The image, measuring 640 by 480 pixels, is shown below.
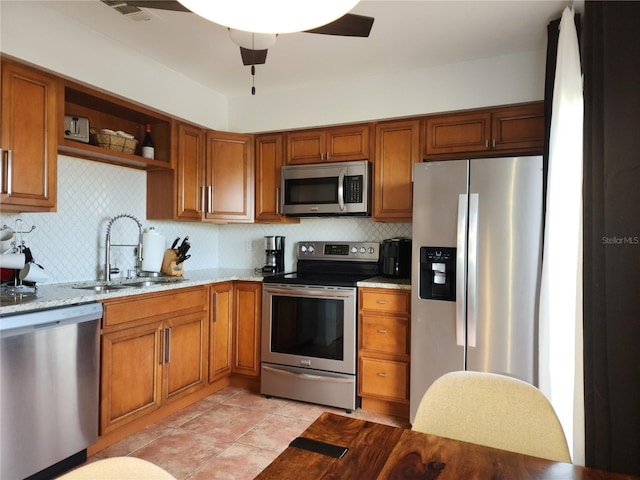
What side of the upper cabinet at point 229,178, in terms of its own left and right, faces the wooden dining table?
front

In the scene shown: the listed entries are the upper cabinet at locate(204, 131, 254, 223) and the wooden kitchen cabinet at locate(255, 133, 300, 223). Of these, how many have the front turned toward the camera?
2

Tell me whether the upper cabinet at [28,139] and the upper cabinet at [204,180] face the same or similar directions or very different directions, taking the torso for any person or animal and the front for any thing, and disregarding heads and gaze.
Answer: same or similar directions

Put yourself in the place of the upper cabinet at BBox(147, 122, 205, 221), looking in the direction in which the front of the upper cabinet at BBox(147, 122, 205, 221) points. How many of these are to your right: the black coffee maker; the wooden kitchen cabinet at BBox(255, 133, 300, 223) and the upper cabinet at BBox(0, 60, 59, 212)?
1

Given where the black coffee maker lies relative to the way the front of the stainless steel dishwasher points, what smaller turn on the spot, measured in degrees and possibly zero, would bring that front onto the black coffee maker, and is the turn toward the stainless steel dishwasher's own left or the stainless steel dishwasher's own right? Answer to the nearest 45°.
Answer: approximately 90° to the stainless steel dishwasher's own left

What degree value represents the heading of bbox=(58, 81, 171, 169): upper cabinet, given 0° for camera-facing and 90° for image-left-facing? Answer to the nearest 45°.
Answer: approximately 315°

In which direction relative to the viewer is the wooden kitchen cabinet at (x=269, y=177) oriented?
toward the camera

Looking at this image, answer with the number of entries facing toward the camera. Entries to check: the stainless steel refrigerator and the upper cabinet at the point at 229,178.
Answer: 2

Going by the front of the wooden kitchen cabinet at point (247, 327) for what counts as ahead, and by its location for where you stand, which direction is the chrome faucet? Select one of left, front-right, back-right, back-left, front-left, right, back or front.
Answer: front-right

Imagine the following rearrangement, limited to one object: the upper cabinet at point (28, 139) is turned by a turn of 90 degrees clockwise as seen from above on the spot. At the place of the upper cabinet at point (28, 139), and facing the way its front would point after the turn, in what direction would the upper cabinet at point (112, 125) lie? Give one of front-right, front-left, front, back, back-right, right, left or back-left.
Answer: back

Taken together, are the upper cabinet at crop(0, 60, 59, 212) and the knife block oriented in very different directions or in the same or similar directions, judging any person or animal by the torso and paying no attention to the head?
same or similar directions

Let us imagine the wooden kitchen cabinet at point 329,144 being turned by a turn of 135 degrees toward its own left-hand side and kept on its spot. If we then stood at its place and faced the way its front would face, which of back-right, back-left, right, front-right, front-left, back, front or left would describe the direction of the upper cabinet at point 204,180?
back

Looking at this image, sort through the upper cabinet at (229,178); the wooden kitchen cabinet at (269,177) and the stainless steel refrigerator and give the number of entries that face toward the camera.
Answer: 3

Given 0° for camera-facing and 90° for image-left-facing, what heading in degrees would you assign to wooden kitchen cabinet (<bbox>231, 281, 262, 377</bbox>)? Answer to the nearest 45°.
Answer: approximately 45°

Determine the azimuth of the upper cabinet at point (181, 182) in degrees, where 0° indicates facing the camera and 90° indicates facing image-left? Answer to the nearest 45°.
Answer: approximately 315°
